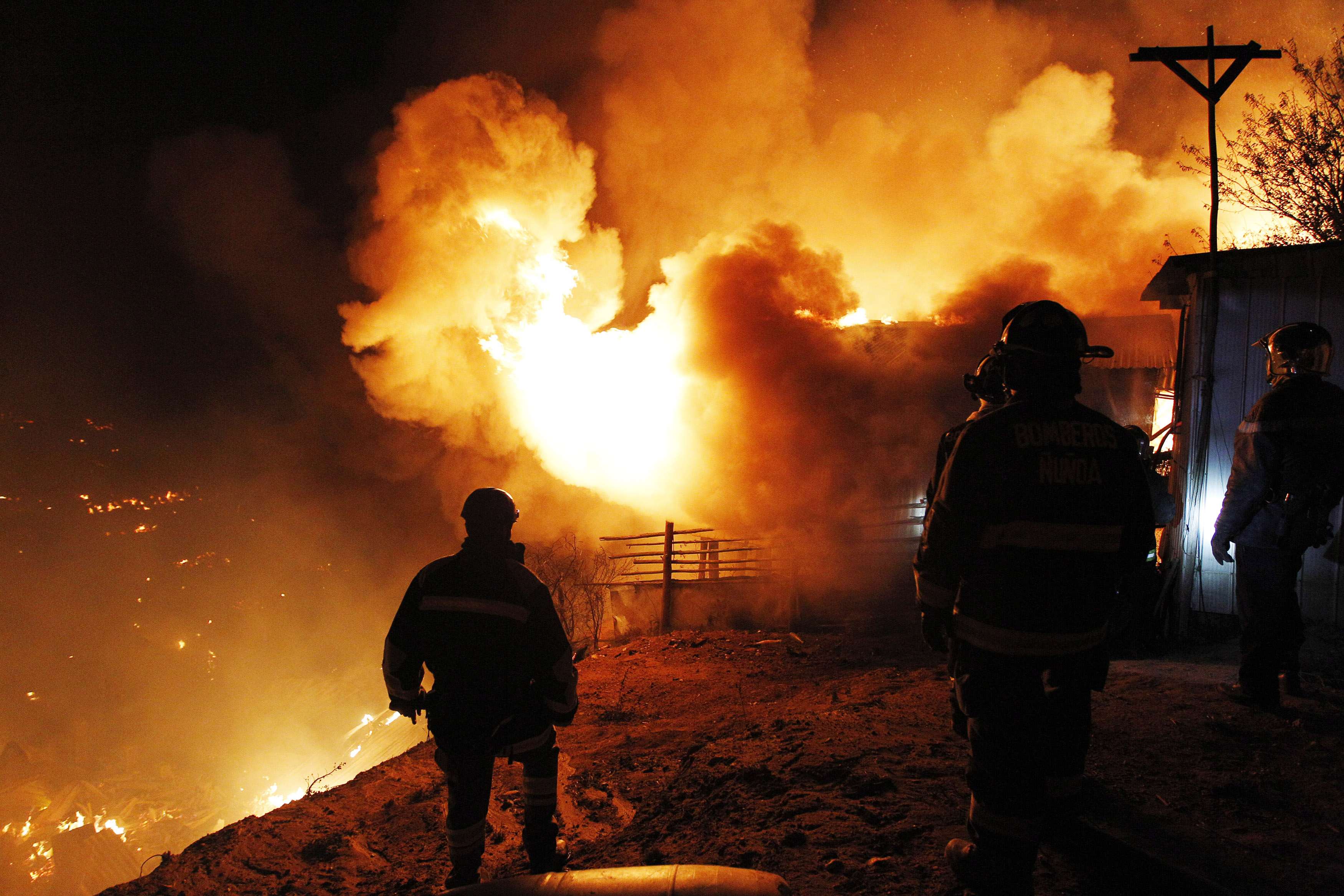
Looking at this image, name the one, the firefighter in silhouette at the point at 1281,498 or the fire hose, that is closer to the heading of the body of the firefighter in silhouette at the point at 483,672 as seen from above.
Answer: the firefighter in silhouette

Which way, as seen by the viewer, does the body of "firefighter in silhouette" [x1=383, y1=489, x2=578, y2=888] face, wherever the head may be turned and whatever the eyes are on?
away from the camera

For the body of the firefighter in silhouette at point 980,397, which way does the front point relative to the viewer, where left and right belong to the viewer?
facing away from the viewer and to the left of the viewer

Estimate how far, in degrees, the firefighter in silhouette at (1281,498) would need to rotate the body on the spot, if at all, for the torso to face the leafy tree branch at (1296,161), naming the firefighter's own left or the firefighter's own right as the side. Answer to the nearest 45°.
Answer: approximately 45° to the firefighter's own right

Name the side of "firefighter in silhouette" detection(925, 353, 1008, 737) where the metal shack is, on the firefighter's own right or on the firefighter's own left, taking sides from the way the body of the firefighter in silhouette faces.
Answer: on the firefighter's own right

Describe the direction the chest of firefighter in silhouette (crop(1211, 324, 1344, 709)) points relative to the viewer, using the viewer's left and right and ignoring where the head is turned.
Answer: facing away from the viewer and to the left of the viewer

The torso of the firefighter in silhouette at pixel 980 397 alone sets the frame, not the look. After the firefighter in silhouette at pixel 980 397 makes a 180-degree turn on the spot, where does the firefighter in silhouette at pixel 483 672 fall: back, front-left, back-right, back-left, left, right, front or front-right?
right

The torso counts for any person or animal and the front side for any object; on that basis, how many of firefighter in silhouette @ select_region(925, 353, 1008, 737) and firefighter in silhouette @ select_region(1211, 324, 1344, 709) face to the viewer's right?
0

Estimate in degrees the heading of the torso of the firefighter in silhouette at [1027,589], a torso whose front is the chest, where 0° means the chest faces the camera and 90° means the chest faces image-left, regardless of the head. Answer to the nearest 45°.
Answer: approximately 135°

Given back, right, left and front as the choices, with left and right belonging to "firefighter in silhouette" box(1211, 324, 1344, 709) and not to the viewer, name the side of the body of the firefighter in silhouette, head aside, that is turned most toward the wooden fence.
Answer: front

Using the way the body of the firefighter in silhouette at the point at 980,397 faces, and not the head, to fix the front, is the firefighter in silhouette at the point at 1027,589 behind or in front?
behind

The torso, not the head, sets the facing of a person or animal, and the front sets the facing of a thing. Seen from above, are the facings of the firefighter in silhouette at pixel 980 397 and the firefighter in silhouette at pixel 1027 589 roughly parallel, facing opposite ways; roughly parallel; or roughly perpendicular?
roughly parallel
